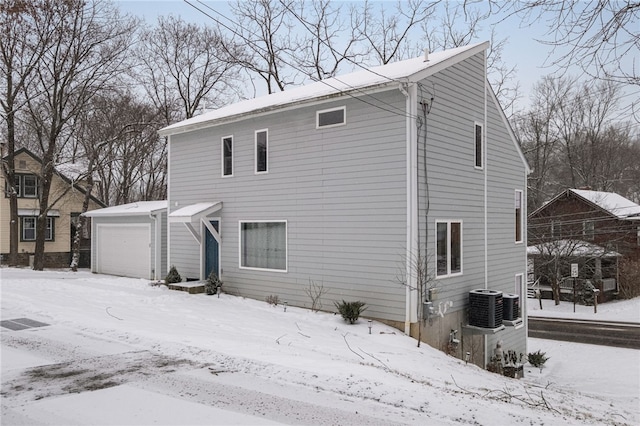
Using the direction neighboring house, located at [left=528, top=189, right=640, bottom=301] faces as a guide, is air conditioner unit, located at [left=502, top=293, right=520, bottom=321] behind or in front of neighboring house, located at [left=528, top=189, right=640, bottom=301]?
in front

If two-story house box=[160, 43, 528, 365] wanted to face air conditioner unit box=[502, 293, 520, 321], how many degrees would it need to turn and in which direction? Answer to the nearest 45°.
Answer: approximately 135° to its left

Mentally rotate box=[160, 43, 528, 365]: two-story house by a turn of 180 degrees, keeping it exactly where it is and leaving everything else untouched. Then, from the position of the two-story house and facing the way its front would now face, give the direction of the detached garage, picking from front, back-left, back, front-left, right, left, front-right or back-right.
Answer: left

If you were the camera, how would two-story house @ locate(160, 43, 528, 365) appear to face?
facing the viewer and to the left of the viewer

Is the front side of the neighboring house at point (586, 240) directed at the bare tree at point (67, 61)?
yes

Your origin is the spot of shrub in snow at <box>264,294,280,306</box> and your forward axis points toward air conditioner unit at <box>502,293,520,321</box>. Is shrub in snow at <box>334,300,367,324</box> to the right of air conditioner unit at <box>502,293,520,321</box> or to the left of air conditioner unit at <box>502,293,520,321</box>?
right

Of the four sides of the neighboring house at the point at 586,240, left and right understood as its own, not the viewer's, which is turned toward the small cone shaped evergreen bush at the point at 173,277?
front

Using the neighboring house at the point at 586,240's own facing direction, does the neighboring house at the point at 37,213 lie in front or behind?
in front

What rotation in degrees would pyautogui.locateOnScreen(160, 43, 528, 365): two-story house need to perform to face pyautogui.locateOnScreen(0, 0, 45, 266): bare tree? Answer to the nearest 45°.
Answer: approximately 90° to its right

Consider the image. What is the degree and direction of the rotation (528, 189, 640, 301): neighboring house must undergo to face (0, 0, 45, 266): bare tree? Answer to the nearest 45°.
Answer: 0° — it already faces it

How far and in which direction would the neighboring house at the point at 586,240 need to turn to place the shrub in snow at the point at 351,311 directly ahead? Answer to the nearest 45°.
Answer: approximately 45° to its left

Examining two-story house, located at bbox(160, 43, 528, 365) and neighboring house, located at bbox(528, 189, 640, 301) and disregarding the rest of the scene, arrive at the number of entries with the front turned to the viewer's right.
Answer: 0

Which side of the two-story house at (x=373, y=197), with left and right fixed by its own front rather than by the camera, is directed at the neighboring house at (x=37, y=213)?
right
